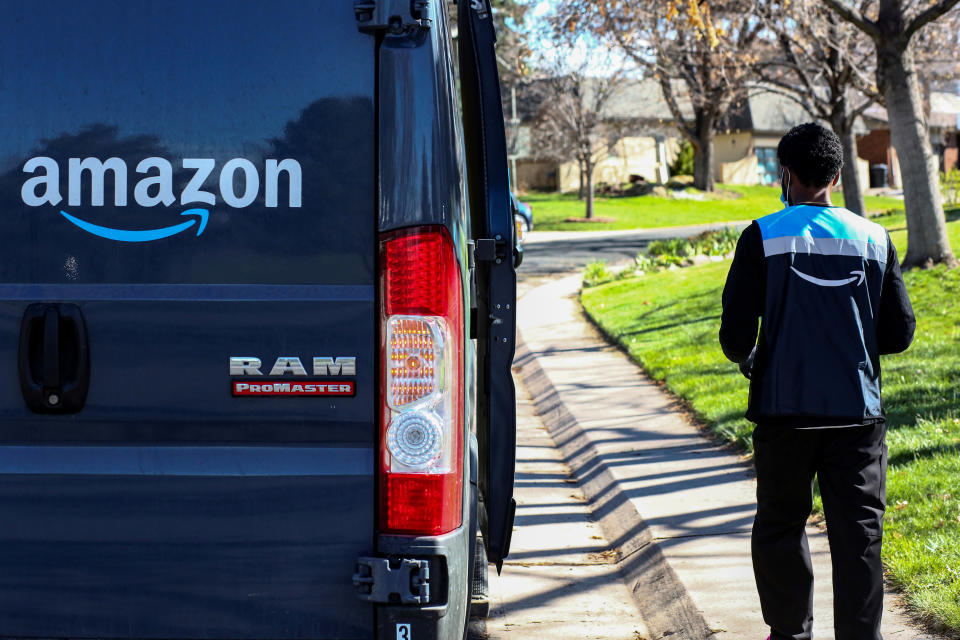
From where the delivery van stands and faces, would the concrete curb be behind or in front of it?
in front

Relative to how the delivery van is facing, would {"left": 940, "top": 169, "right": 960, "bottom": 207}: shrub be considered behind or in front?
in front

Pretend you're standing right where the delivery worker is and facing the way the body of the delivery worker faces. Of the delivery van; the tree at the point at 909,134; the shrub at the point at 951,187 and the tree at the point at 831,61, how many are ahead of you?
3

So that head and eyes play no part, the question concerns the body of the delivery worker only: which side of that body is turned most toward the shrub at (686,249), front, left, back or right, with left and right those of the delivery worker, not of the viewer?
front

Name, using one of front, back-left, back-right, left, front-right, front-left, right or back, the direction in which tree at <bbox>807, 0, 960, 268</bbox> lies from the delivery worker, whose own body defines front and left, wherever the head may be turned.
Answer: front

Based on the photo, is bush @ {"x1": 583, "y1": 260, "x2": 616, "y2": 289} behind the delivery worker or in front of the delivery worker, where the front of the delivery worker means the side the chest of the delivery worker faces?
in front

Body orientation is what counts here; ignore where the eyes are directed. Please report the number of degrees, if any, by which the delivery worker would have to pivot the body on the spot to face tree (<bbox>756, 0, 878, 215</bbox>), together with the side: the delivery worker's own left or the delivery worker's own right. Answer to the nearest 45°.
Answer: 0° — they already face it

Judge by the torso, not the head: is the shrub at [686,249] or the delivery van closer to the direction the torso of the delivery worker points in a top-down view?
the shrub

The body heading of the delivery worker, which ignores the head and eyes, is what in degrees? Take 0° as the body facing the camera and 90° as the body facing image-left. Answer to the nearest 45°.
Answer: approximately 180°

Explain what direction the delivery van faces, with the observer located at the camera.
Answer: facing away from the viewer

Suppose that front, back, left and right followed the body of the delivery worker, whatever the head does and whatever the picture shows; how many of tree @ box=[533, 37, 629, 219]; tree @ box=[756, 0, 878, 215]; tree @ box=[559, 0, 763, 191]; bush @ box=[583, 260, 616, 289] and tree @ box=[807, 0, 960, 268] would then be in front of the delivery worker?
5

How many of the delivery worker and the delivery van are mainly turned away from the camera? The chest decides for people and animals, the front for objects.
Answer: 2

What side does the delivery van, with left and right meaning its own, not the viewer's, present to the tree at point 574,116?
front
